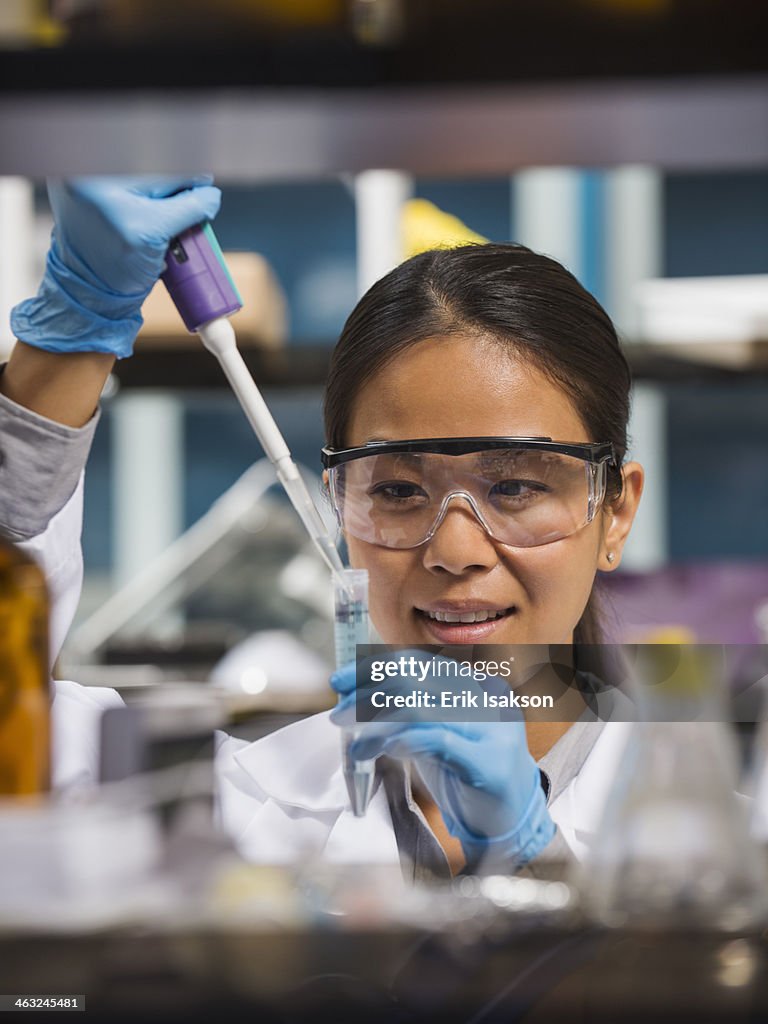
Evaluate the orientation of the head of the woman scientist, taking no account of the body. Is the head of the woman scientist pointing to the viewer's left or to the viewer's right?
to the viewer's left

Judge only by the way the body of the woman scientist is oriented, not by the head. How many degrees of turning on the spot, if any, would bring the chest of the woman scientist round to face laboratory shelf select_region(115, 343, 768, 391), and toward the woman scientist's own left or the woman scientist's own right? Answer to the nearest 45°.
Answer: approximately 180°

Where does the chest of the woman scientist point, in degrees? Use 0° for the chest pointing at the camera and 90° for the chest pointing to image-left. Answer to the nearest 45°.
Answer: approximately 0°
